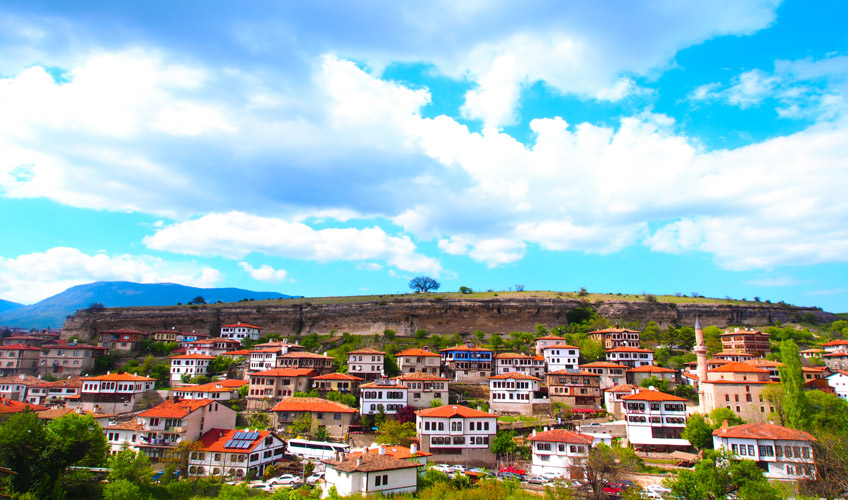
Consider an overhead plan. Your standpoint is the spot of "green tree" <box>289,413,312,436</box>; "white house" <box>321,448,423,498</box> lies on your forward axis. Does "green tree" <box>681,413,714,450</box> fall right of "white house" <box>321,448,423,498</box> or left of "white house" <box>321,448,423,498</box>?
left

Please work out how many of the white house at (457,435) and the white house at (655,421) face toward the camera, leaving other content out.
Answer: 2

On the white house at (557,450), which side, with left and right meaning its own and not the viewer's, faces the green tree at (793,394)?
left

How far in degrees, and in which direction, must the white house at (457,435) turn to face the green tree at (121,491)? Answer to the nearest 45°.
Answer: approximately 45° to its right

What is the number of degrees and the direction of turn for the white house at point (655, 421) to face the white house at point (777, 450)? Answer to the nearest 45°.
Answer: approximately 45° to its left

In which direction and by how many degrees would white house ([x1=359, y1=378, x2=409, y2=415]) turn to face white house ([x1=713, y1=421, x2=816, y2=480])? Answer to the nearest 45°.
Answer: approximately 45° to its left
